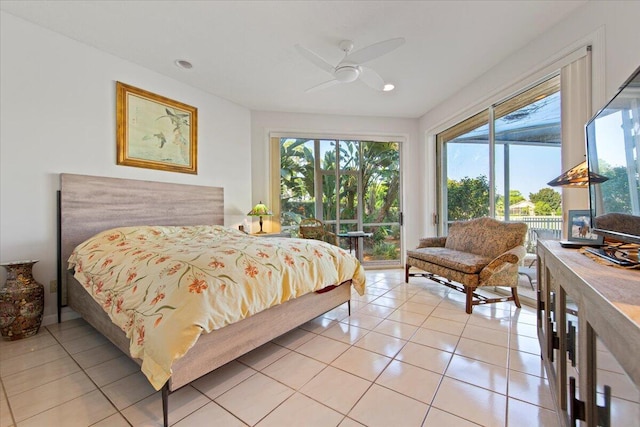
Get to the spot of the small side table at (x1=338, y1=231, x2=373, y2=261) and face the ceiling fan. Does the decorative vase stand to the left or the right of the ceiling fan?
right

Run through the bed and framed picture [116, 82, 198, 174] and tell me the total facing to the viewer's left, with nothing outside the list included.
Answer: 0

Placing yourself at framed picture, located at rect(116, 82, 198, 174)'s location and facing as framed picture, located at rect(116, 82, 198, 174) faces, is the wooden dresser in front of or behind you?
in front

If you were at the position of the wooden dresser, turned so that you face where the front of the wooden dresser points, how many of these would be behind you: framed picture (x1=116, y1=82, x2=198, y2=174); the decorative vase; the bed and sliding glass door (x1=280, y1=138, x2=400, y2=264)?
0

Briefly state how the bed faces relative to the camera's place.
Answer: facing the viewer and to the right of the viewer

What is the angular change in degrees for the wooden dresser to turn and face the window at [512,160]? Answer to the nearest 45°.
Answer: approximately 90° to its right

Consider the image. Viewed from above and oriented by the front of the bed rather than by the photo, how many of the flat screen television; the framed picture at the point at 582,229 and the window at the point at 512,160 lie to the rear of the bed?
0

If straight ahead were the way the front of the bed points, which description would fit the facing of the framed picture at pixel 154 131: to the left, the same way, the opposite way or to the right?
the same way

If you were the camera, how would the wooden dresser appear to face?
facing to the left of the viewer

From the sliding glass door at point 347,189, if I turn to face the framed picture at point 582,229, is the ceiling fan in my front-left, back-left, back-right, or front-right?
front-right

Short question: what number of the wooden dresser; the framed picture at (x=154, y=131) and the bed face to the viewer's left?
1

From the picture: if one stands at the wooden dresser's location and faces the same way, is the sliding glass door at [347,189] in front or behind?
in front

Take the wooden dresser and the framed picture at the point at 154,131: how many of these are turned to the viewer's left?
1

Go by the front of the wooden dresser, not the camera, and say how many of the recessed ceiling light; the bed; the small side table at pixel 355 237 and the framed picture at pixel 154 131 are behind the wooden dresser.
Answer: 0

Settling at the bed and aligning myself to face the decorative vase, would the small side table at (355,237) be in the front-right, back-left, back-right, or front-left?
back-right

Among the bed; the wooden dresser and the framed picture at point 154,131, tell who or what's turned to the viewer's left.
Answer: the wooden dresser
